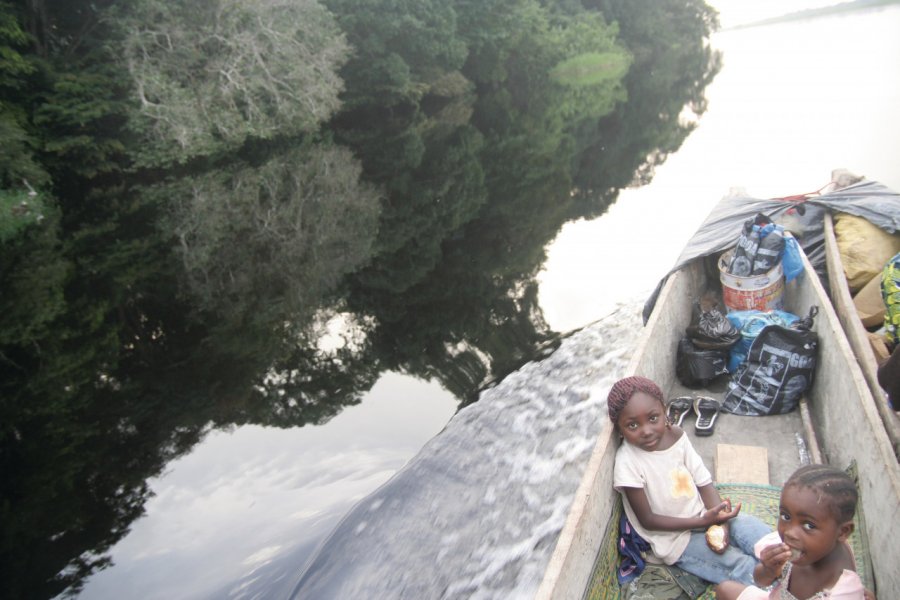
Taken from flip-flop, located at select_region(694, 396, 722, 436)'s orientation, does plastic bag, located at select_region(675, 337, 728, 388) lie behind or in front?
in front

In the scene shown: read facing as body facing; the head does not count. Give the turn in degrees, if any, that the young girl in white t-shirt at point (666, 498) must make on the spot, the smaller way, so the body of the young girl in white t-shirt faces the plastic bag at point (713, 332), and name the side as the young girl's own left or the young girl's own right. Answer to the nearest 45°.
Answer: approximately 135° to the young girl's own left

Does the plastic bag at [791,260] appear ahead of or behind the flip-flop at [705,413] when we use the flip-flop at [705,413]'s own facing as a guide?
ahead

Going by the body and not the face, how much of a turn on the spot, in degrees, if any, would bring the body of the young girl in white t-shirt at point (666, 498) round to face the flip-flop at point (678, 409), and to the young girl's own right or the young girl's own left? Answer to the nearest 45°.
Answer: approximately 135° to the young girl's own left

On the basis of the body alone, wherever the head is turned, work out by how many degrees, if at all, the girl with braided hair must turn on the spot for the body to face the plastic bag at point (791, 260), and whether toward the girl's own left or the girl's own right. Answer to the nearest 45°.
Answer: approximately 135° to the girl's own right

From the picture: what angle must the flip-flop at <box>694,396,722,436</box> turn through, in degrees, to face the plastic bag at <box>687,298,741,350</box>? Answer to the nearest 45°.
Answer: approximately 45° to its right

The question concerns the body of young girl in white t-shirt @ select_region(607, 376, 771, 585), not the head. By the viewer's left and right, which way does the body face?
facing the viewer and to the right of the viewer

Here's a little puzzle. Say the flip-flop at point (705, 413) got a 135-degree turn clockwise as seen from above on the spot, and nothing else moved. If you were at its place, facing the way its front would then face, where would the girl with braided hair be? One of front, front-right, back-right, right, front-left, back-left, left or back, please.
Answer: front-right

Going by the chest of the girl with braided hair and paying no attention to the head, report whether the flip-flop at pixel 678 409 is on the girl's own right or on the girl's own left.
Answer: on the girl's own right

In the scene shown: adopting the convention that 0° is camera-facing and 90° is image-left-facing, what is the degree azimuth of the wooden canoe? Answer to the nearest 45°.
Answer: approximately 180°

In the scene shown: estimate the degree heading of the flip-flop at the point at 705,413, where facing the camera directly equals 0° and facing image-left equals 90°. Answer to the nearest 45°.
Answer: approximately 180°

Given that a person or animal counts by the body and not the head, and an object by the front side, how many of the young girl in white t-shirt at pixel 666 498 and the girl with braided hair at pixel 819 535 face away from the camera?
0
